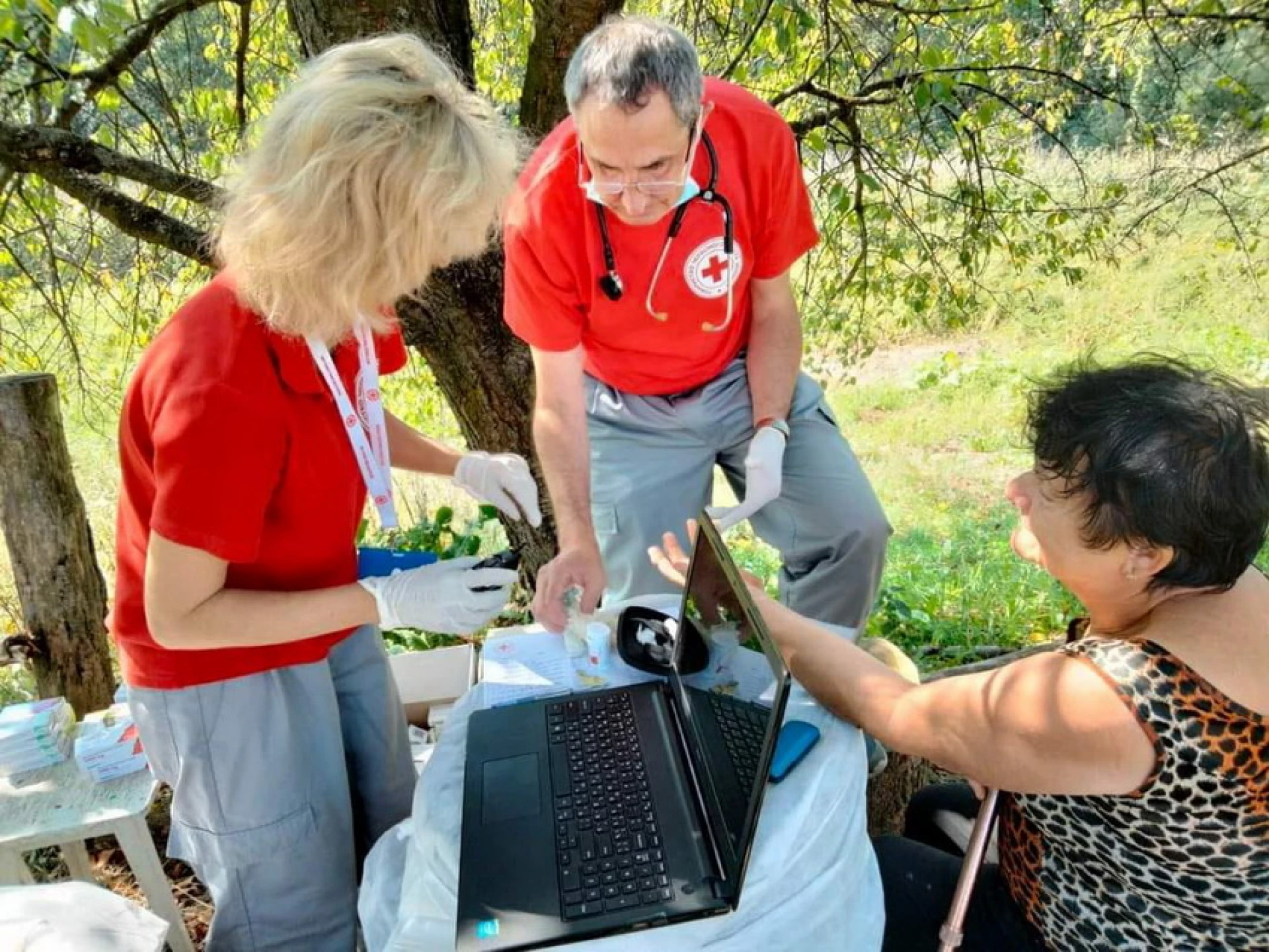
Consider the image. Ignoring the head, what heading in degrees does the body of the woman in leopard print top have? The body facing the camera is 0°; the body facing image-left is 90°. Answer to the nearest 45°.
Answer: approximately 135°

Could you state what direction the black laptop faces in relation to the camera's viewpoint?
facing to the left of the viewer

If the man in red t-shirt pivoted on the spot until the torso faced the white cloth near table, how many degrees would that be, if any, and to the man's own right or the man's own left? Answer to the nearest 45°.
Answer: approximately 45° to the man's own right

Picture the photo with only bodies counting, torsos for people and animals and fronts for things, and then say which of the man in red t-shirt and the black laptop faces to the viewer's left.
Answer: the black laptop

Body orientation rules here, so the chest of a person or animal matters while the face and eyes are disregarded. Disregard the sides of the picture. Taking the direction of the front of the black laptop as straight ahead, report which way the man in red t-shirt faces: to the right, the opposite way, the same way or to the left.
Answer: to the left

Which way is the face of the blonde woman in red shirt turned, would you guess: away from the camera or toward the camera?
away from the camera

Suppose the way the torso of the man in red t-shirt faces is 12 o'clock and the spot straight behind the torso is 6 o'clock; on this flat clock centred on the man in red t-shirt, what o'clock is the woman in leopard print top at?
The woman in leopard print top is roughly at 11 o'clock from the man in red t-shirt.

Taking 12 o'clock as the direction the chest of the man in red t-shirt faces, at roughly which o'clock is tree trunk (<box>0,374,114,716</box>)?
The tree trunk is roughly at 3 o'clock from the man in red t-shirt.
